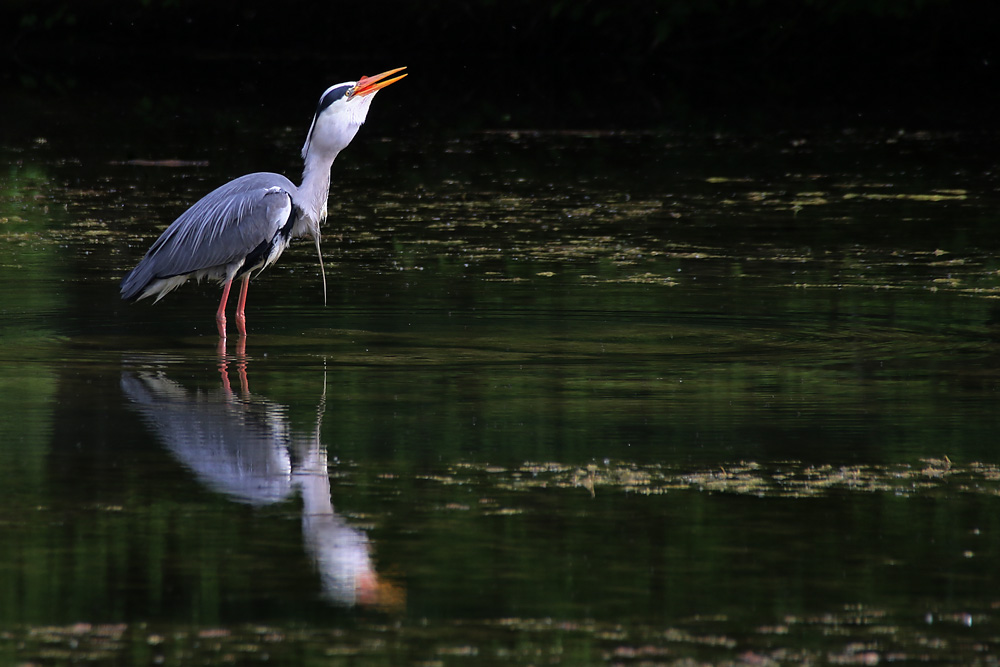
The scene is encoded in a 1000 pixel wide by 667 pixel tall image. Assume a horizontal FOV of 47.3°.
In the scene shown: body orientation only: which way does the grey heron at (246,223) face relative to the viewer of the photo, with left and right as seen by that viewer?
facing to the right of the viewer
